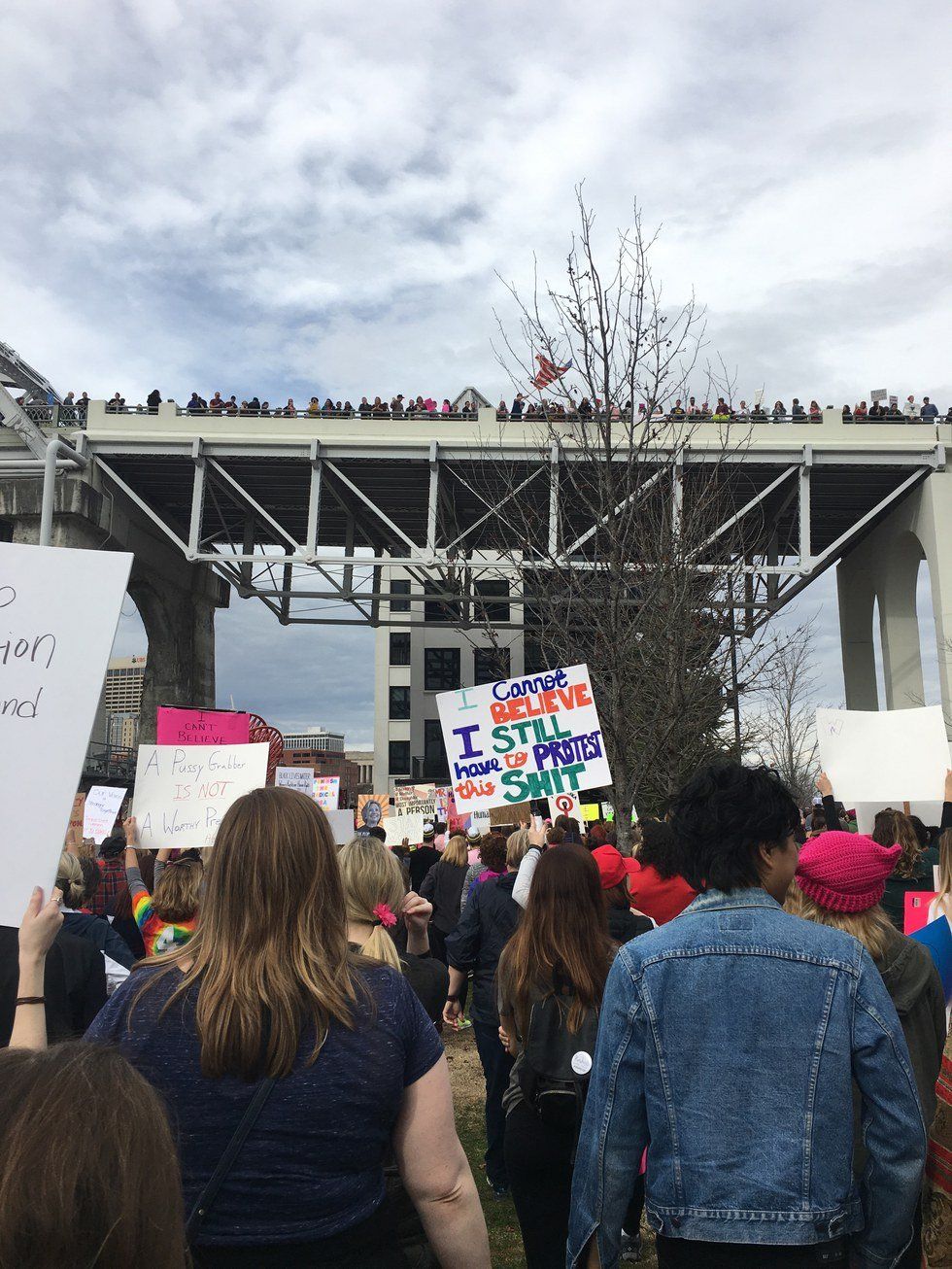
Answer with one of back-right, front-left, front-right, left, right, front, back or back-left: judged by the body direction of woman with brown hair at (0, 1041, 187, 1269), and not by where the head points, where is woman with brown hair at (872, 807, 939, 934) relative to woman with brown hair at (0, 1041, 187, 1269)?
front-right

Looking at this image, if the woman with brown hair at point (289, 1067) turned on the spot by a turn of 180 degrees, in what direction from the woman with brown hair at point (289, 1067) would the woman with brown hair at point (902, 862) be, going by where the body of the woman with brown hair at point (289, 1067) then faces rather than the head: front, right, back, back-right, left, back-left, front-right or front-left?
back-left

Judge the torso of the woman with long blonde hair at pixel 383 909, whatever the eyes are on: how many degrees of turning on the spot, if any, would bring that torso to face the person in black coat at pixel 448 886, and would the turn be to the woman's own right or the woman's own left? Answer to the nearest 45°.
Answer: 0° — they already face them

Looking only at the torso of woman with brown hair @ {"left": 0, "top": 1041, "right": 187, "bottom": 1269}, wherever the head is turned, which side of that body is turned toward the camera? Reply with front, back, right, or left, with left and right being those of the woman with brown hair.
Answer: back

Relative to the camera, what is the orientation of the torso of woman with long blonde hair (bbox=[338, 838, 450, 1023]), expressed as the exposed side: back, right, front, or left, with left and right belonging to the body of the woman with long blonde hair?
back

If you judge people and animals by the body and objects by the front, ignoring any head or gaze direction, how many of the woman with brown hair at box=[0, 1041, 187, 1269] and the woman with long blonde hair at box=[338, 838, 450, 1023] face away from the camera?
2

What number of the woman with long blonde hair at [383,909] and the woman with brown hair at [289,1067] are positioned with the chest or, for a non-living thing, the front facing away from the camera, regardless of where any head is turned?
2

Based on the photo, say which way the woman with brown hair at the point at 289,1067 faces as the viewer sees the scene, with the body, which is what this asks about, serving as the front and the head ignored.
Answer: away from the camera

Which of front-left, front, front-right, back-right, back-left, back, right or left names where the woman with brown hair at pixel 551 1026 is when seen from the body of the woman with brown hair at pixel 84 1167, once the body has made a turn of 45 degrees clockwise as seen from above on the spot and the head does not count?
front

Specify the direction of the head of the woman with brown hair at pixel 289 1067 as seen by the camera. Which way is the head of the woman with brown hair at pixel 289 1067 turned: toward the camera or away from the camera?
away from the camera

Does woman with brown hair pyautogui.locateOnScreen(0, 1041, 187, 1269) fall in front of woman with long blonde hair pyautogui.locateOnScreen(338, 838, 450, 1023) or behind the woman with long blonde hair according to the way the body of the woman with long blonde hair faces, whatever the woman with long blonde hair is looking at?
behind

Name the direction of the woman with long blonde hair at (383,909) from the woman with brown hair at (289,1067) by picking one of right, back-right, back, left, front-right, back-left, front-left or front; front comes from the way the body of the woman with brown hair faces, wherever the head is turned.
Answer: front

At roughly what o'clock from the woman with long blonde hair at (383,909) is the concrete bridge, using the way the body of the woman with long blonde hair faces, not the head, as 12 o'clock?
The concrete bridge is roughly at 12 o'clock from the woman with long blonde hair.

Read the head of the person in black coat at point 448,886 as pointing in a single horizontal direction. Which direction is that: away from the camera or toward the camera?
away from the camera

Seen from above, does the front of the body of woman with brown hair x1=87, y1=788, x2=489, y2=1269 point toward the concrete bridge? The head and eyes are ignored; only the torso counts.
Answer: yes

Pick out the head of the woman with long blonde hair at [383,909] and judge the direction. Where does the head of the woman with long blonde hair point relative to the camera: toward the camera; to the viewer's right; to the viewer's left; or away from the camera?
away from the camera

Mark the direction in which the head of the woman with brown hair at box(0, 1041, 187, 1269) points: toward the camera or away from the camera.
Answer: away from the camera

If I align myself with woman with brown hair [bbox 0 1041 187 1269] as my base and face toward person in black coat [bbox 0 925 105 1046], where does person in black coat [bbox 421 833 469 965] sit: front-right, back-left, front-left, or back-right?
front-right

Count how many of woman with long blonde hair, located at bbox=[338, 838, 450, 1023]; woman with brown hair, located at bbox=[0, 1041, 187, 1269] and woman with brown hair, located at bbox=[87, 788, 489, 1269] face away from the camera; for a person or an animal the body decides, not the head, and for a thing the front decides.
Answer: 3
